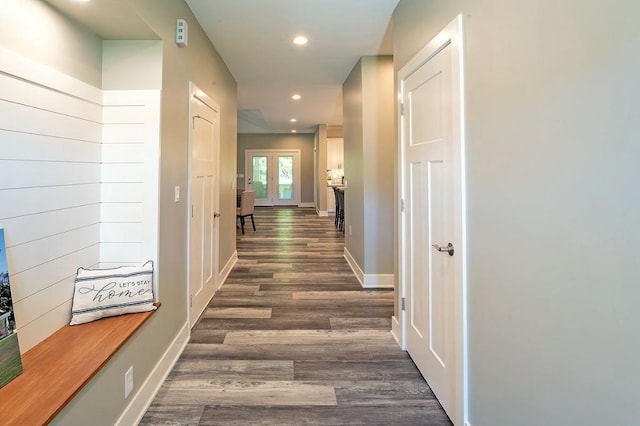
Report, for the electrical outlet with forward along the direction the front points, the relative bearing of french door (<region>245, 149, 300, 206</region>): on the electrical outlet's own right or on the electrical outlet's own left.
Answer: on the electrical outlet's own left

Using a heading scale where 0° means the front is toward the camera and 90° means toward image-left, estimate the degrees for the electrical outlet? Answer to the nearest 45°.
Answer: approximately 315°

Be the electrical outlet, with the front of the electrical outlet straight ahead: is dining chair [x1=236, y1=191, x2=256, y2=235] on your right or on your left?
on your left

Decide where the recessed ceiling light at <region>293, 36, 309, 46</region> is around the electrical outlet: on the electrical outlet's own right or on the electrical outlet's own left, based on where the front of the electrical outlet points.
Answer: on the electrical outlet's own left

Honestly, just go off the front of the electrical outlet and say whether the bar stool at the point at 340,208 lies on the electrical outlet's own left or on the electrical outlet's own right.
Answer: on the electrical outlet's own left
